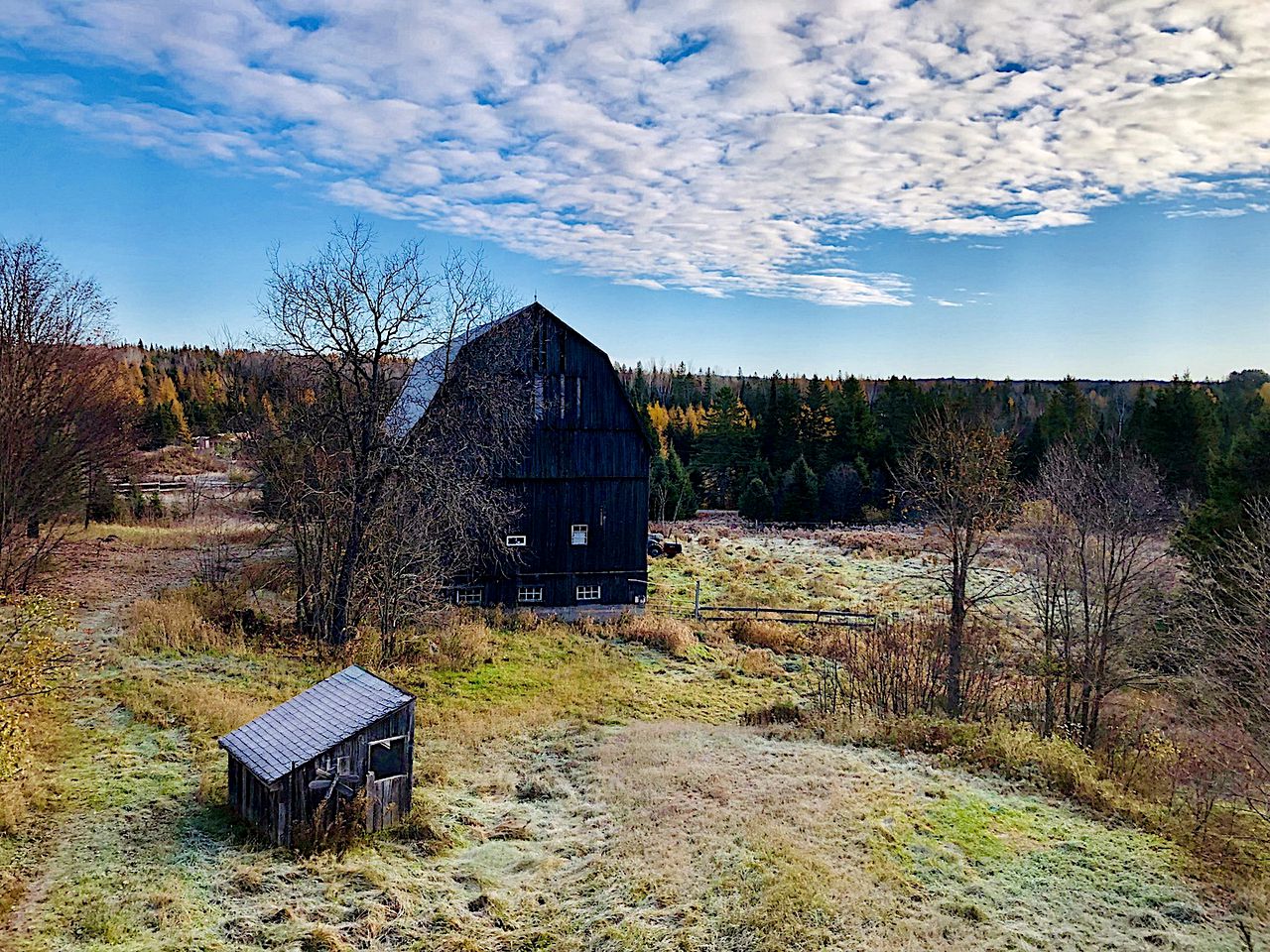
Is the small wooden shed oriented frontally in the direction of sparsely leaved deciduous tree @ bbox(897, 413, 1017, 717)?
no

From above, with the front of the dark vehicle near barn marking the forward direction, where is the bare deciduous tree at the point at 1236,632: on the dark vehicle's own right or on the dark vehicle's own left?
on the dark vehicle's own right

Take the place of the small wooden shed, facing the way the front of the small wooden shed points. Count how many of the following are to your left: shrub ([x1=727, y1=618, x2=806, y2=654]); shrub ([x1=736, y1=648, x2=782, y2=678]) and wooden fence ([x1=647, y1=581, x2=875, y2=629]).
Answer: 3

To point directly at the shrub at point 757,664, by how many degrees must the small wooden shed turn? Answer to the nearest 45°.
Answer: approximately 90° to its left

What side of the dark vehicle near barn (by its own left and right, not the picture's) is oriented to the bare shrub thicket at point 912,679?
right

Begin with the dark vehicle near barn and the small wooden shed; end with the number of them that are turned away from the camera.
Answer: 0

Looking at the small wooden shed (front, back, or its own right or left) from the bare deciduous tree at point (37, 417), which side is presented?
back

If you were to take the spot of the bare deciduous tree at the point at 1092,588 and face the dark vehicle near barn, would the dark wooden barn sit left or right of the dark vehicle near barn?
left

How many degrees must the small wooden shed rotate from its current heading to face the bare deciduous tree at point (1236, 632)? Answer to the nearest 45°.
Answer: approximately 45° to its left

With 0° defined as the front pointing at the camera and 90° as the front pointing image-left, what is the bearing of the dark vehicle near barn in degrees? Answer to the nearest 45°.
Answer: approximately 270°

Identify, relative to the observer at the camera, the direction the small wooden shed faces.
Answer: facing the viewer and to the right of the viewer

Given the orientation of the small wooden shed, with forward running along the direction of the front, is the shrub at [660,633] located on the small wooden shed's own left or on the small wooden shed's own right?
on the small wooden shed's own left
